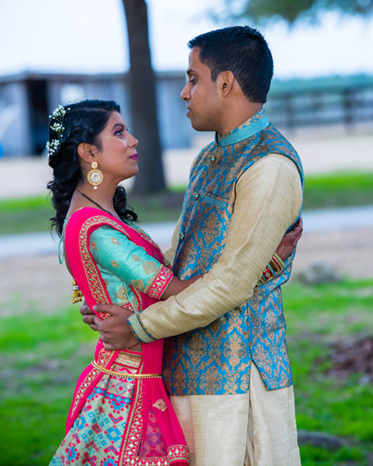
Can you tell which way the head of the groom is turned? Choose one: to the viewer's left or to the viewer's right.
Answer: to the viewer's left

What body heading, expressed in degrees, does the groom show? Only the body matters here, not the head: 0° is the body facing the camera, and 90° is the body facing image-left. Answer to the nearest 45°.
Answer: approximately 90°
